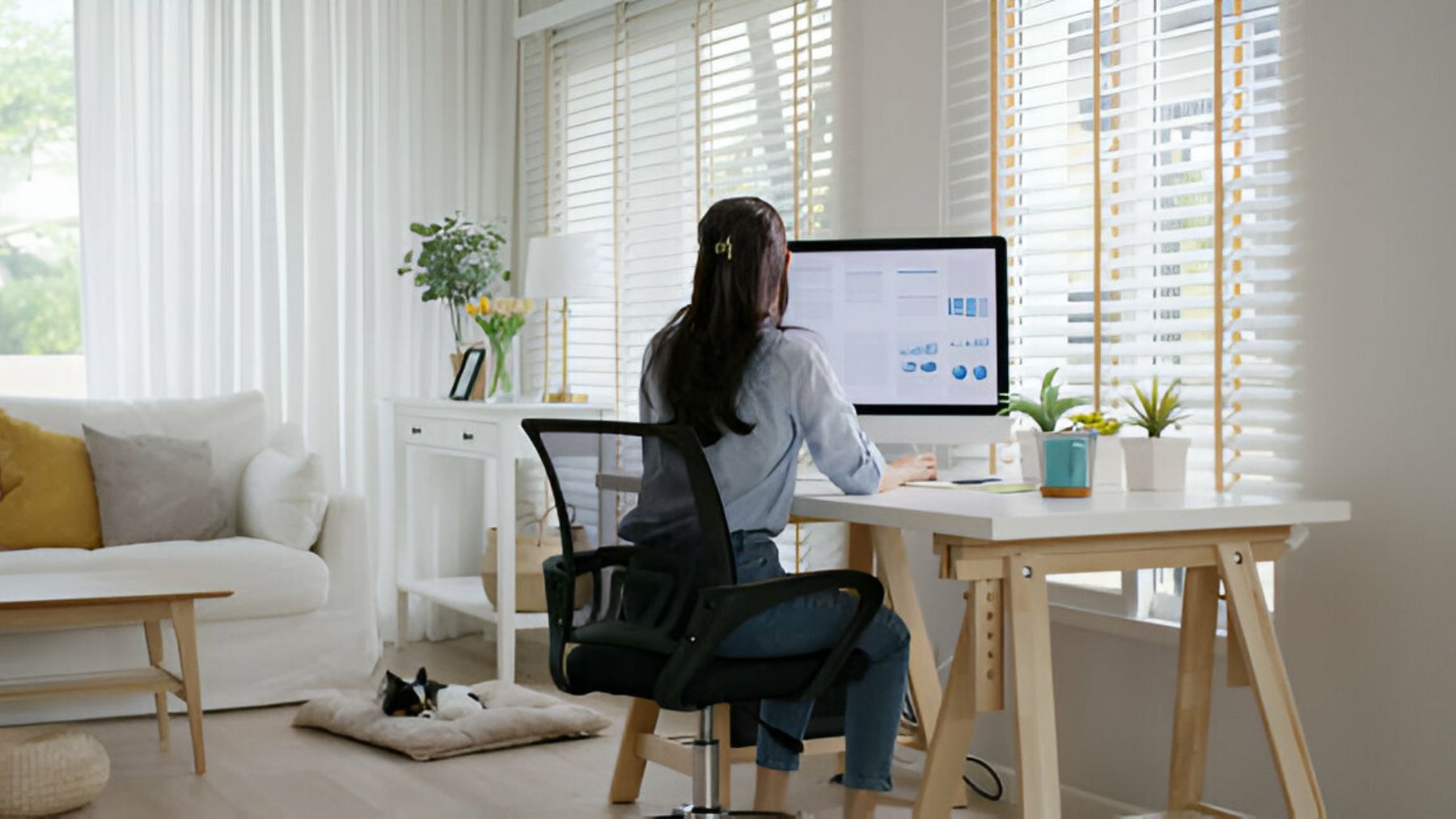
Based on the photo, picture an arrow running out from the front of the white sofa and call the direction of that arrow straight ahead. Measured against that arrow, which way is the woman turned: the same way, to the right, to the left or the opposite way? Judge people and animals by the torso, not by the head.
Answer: to the left

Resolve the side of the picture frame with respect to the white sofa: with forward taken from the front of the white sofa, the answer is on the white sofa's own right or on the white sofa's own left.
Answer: on the white sofa's own left

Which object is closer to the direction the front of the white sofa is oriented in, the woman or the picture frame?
the woman

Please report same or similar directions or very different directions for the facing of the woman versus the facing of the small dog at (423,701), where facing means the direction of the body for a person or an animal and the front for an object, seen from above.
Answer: very different directions

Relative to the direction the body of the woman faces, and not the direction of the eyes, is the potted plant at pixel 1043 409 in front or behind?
in front

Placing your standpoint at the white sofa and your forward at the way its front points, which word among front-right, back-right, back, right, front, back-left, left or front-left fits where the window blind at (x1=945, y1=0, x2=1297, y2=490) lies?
front-left

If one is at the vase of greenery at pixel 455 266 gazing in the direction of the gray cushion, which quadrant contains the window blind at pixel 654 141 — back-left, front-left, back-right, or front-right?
back-left

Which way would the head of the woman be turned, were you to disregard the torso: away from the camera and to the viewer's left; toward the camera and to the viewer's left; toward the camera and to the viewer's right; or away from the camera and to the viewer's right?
away from the camera and to the viewer's right

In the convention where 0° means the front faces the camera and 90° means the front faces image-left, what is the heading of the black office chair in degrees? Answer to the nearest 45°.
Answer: approximately 225°

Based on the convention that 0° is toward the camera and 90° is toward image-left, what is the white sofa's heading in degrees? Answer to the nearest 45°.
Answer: approximately 0°

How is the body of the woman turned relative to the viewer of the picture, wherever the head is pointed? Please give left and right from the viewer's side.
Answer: facing away from the viewer and to the right of the viewer
